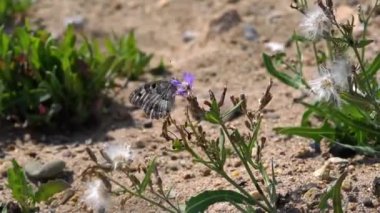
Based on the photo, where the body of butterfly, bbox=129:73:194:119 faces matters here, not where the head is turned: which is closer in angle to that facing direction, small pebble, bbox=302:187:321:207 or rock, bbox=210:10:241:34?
the small pebble

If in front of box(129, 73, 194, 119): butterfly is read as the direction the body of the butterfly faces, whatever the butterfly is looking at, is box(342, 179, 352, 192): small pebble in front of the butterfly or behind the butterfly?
in front

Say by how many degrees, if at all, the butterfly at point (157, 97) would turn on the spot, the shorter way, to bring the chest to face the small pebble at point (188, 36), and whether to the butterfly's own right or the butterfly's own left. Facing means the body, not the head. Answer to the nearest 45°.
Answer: approximately 90° to the butterfly's own left

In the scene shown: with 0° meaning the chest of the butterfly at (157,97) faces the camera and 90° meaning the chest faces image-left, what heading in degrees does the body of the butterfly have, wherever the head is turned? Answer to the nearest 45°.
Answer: approximately 270°

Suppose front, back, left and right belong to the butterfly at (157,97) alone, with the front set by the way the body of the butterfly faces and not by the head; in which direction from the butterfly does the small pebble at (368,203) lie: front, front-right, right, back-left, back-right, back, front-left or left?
front

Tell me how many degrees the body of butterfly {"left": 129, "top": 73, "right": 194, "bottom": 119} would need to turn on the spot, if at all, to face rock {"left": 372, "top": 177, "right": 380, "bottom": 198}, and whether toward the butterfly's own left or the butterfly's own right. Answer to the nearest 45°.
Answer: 0° — it already faces it

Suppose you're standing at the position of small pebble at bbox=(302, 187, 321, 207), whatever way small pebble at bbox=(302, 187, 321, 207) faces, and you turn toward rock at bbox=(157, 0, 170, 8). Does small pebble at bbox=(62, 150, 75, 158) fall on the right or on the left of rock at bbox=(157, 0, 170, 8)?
left

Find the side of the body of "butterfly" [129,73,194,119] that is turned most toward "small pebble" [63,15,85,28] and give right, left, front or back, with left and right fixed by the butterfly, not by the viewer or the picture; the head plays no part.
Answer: left
